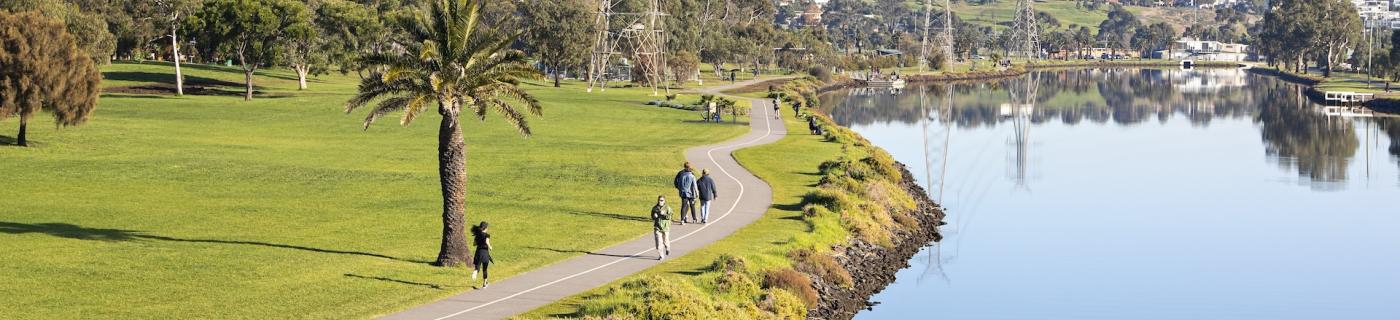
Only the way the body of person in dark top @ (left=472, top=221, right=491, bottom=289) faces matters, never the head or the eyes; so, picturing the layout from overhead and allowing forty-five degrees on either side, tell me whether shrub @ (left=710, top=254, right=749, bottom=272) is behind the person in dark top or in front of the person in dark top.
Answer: in front

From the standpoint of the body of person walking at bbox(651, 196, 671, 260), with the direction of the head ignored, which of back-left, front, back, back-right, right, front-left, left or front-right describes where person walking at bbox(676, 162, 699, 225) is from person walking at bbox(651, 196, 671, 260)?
back-right

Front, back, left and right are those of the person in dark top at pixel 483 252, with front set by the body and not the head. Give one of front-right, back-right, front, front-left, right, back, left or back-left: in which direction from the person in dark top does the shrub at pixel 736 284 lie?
front-right

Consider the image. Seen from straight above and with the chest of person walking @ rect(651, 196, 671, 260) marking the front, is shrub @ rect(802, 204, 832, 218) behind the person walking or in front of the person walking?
behind

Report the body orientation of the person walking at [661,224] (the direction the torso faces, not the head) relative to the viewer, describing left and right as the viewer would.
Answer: facing the viewer and to the left of the viewer

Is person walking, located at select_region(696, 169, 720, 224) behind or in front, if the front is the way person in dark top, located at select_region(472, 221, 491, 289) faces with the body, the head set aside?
in front

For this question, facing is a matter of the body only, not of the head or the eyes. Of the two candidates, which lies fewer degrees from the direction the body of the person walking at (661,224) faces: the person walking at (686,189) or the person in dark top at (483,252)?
the person in dark top

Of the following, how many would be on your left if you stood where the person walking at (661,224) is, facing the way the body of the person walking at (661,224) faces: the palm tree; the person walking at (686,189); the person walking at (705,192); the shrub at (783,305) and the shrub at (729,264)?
2

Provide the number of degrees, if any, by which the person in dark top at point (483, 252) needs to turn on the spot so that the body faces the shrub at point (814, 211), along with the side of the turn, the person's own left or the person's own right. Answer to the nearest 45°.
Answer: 0° — they already face it

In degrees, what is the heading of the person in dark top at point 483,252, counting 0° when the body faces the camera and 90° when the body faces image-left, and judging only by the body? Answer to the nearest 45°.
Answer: approximately 225°
